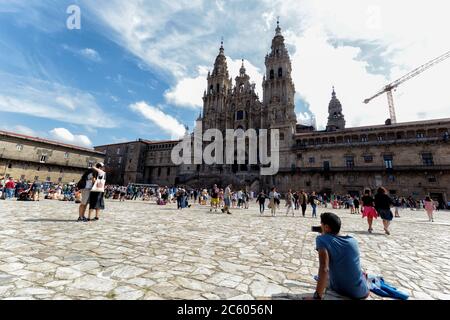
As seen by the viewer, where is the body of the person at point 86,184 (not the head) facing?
to the viewer's right

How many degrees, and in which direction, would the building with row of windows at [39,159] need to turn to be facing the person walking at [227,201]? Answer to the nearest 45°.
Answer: approximately 45° to its right

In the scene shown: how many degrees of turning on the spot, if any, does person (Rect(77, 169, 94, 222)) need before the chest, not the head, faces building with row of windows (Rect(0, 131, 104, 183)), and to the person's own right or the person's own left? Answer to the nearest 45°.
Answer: approximately 90° to the person's own left

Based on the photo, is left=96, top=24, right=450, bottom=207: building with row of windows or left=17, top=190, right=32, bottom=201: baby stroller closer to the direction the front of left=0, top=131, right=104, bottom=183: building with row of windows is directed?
the building with row of windows

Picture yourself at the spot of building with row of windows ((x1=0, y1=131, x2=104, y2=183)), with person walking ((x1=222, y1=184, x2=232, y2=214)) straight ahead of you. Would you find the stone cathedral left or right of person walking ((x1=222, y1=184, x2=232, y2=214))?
left

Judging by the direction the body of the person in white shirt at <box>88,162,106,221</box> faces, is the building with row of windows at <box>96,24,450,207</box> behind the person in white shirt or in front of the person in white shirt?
behind

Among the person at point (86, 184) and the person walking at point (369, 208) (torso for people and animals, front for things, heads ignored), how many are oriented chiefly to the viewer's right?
1

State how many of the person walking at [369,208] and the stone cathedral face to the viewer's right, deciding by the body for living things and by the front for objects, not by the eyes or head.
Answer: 0
